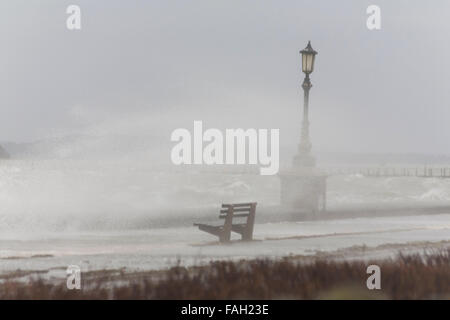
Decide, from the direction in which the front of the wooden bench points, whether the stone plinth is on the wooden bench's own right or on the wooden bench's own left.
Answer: on the wooden bench's own right

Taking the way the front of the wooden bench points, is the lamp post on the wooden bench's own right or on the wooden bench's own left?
on the wooden bench's own right

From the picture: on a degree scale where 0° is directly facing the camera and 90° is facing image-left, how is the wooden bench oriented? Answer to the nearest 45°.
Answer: approximately 135°
